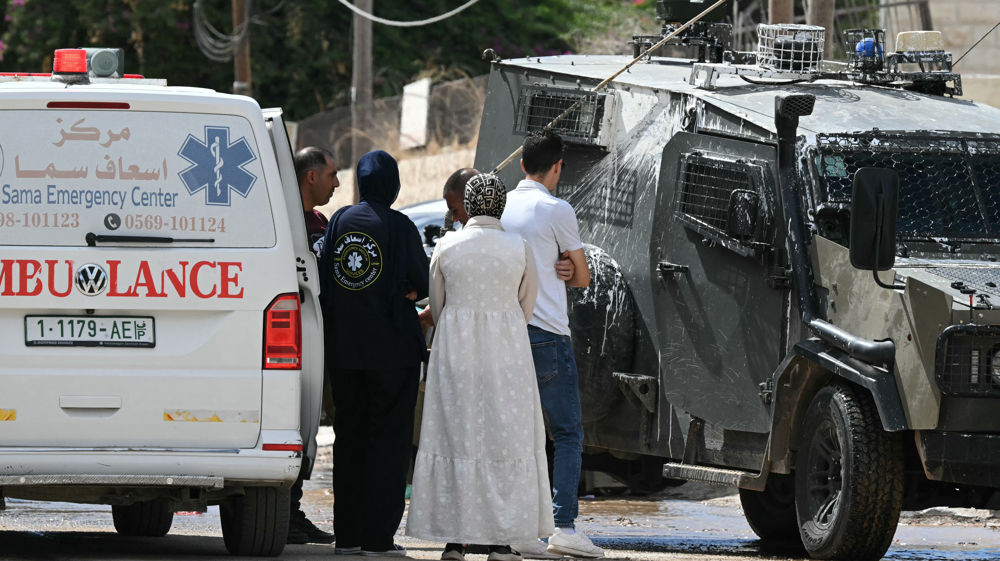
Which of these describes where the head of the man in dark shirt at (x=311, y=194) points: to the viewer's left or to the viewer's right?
to the viewer's right

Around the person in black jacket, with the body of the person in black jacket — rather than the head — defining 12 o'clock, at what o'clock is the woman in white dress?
The woman in white dress is roughly at 3 o'clock from the person in black jacket.

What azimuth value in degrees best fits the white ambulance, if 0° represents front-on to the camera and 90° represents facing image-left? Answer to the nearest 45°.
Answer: approximately 180°

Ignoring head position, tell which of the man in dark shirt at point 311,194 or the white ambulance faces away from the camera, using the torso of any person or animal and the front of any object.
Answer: the white ambulance

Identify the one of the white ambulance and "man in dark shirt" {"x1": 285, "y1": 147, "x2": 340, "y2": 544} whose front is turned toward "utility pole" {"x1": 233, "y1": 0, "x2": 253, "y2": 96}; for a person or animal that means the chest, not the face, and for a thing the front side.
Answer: the white ambulance

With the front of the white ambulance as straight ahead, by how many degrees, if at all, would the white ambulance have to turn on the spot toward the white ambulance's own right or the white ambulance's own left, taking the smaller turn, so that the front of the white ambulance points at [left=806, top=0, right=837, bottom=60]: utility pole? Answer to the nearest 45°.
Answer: approximately 45° to the white ambulance's own right

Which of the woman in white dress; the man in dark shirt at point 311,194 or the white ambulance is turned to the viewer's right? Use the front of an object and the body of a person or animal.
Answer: the man in dark shirt

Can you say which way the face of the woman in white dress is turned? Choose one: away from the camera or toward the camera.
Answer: away from the camera

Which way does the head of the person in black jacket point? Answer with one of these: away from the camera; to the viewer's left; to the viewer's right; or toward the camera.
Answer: away from the camera

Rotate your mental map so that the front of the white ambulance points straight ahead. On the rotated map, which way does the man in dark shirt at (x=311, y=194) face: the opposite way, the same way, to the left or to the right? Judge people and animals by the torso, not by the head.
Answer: to the right

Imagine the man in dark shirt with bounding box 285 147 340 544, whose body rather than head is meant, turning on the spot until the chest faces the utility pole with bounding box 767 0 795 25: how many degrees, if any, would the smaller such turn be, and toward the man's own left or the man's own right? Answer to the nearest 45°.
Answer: approximately 45° to the man's own left
